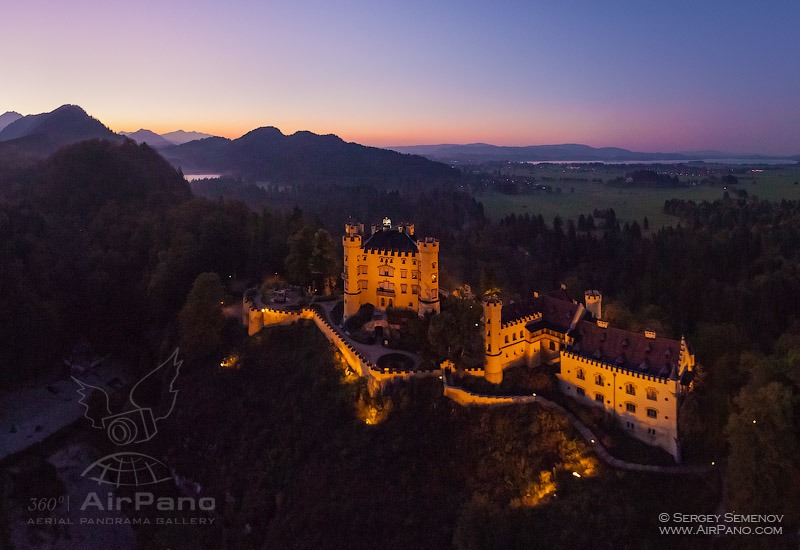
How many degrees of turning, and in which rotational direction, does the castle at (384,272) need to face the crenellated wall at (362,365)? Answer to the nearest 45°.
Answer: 0° — it already faces it

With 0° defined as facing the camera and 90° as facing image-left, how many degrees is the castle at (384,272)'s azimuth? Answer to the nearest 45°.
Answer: approximately 0°
